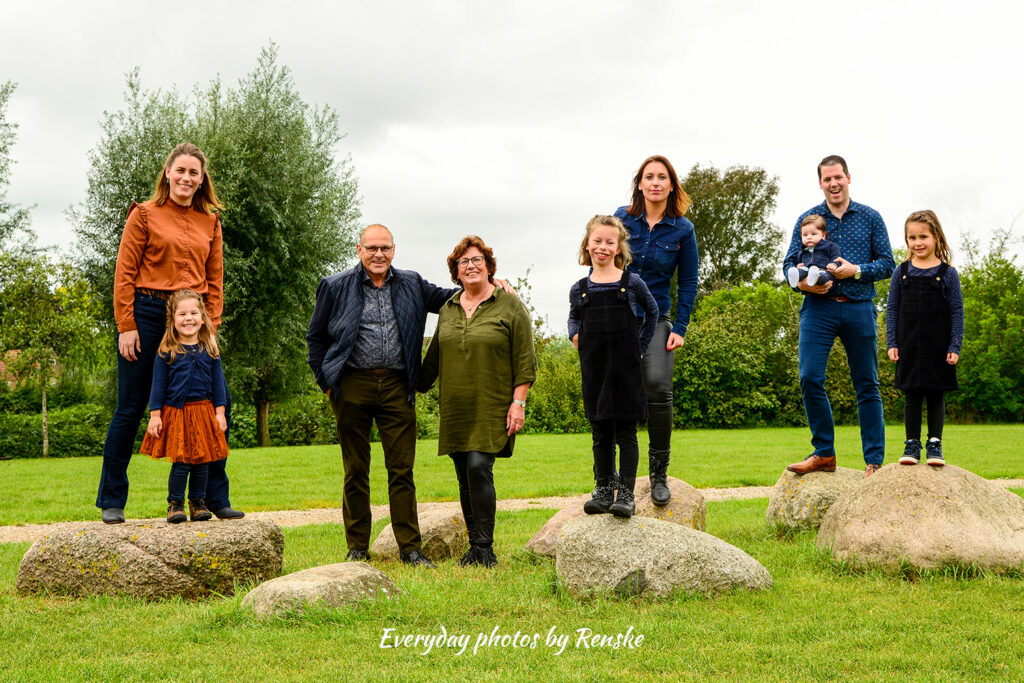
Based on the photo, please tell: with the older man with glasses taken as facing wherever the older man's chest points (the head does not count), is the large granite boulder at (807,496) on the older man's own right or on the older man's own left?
on the older man's own left

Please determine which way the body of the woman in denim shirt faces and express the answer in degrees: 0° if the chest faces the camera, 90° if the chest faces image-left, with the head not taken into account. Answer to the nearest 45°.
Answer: approximately 0°

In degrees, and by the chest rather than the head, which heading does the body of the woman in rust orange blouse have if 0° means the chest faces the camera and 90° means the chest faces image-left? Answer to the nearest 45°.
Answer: approximately 0°

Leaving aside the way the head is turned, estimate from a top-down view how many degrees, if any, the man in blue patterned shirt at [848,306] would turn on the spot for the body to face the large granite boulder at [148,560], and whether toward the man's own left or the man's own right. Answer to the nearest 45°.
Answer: approximately 45° to the man's own right
